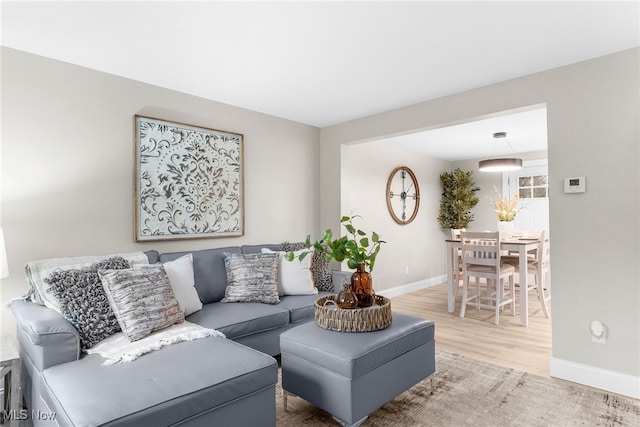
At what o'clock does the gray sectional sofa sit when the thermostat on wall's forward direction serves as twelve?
The gray sectional sofa is roughly at 1 o'clock from the thermostat on wall.

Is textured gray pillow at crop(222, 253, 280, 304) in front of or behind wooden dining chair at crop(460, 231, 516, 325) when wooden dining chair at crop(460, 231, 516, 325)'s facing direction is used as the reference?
behind

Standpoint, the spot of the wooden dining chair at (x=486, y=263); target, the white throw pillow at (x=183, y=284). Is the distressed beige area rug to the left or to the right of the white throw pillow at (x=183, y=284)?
left

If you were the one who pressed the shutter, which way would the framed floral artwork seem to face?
facing the viewer and to the right of the viewer

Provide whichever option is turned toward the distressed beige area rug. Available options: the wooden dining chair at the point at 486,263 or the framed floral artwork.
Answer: the framed floral artwork

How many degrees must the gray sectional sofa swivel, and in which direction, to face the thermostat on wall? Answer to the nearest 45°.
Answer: approximately 45° to its left

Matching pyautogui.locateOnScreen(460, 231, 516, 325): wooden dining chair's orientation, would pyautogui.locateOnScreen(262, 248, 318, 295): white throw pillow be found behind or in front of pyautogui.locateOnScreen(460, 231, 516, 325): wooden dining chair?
behind

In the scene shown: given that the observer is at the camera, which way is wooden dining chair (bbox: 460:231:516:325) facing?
facing away from the viewer and to the right of the viewer

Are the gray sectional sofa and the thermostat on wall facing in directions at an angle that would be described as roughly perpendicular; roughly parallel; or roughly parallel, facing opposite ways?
roughly perpendicular

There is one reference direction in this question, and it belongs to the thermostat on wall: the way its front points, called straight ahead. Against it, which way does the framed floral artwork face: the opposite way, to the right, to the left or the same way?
to the left

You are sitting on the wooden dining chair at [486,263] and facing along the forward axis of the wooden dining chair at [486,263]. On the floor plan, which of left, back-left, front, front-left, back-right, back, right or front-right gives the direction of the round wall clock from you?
left

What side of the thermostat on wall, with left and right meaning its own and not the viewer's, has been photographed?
front
